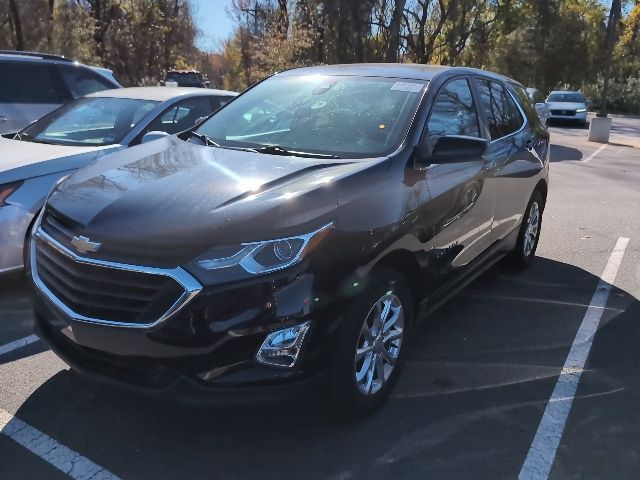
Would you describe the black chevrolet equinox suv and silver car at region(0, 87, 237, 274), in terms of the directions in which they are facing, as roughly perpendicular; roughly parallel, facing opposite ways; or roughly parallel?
roughly parallel

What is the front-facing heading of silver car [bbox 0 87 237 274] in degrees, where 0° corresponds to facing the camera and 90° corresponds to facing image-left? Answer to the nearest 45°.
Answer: approximately 45°

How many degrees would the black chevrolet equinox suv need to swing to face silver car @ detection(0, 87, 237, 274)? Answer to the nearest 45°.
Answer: approximately 90° to its right

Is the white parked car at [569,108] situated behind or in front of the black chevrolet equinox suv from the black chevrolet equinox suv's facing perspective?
behind

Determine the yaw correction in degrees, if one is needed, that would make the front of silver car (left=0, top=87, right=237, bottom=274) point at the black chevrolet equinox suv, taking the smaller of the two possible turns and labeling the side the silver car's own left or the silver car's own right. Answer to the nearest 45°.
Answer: approximately 45° to the silver car's own left

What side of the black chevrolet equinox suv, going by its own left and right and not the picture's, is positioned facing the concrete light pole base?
back

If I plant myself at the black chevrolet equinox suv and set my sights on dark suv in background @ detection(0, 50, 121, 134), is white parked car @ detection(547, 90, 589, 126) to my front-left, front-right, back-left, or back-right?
front-right

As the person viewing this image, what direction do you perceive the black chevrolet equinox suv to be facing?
facing the viewer and to the left of the viewer

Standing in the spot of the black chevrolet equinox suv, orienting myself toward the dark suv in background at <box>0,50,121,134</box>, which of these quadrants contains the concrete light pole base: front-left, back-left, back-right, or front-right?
front-right

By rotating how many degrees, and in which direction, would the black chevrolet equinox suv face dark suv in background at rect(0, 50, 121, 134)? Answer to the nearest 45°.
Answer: approximately 90° to its right

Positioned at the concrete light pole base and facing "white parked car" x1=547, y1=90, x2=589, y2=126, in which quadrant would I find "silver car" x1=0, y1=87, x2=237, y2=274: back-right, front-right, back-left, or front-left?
back-left

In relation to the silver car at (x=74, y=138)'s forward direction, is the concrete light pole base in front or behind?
behind

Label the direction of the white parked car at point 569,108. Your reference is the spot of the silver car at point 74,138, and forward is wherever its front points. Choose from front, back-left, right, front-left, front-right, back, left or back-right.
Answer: back

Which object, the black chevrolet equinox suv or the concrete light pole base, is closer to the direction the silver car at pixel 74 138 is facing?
the black chevrolet equinox suv

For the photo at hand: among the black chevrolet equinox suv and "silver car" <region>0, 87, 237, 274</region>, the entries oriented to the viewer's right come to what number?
0
